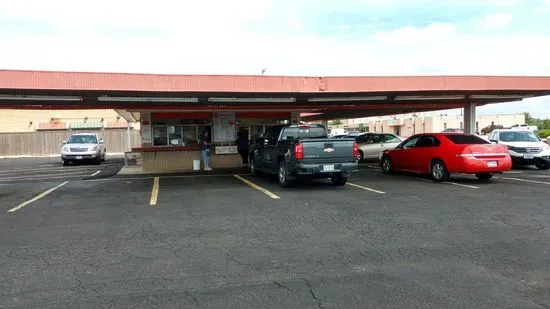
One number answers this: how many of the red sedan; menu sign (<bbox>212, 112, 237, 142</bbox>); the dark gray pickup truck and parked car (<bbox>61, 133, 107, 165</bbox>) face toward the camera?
2

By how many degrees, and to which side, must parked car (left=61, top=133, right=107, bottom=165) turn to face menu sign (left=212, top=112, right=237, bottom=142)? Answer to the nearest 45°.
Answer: approximately 45° to its left

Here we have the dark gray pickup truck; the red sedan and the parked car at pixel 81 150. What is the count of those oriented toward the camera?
1

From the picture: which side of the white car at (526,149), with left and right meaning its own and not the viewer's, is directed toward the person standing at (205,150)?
right

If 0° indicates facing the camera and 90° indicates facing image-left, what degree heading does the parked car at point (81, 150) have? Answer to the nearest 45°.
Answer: approximately 0°

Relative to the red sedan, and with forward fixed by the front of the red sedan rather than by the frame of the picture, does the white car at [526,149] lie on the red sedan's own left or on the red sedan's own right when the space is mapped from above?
on the red sedan's own right

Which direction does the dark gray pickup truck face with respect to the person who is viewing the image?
facing away from the viewer and to the left of the viewer

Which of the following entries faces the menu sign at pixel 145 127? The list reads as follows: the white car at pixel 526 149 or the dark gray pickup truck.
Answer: the dark gray pickup truck

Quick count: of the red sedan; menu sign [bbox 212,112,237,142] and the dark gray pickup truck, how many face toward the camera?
1

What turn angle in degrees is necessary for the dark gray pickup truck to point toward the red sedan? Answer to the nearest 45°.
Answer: approximately 135° to its right
